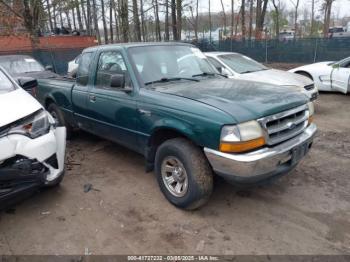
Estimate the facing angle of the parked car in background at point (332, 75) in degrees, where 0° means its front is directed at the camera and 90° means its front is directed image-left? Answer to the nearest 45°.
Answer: approximately 90°

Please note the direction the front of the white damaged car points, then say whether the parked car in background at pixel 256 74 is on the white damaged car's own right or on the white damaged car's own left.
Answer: on the white damaged car's own left

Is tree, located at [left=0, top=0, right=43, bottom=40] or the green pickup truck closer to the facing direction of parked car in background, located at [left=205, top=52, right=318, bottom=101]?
the green pickup truck

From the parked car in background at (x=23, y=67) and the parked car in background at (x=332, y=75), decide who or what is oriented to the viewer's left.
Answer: the parked car in background at (x=332, y=75)

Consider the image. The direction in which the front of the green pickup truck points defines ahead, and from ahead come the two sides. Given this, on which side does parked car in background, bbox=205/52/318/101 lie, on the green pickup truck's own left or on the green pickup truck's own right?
on the green pickup truck's own left

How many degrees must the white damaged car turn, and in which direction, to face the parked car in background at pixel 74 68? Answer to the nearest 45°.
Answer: approximately 135° to its left

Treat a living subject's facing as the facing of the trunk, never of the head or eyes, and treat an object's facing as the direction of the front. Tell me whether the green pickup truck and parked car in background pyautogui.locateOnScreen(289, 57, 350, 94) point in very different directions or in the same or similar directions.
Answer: very different directions

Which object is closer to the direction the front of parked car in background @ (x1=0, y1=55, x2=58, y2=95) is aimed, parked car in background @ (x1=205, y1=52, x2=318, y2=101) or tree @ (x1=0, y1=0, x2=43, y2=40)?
the parked car in background

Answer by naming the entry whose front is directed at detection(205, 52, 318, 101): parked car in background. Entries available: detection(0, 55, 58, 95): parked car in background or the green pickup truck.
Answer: detection(0, 55, 58, 95): parked car in background

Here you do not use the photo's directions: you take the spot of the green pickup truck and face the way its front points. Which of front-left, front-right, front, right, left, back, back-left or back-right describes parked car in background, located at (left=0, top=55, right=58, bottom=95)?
back

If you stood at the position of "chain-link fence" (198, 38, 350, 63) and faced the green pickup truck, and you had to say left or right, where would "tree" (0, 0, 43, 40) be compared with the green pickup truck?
right

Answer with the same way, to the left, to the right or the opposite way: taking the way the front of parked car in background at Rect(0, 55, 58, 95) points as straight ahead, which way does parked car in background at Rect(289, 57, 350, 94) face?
the opposite way

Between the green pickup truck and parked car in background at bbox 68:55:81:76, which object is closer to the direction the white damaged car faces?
the green pickup truck
